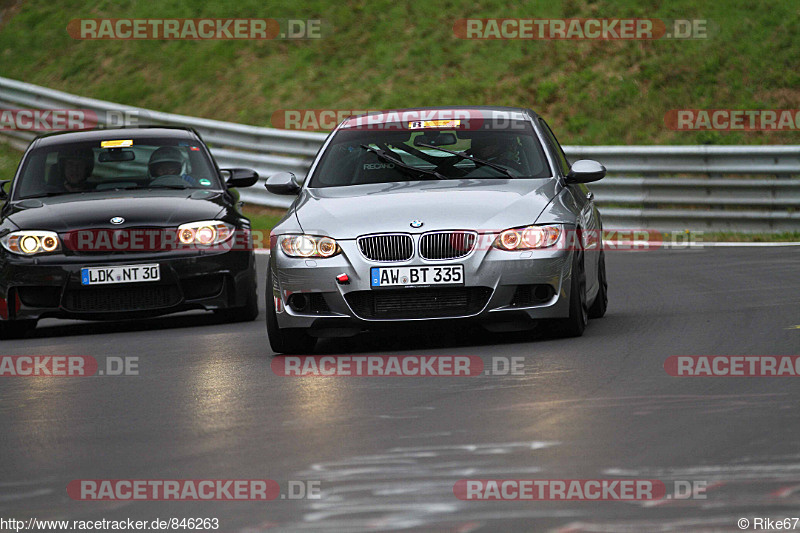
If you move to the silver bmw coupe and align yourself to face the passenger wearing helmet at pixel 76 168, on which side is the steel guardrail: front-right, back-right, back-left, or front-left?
front-right

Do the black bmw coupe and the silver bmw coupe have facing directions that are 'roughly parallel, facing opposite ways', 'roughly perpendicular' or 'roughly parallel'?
roughly parallel

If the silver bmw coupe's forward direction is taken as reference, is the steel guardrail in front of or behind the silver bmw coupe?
behind

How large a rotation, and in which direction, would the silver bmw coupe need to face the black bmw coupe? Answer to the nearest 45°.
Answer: approximately 135° to its right

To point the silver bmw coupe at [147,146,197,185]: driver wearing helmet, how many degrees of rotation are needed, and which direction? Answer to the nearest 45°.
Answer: approximately 135° to its right

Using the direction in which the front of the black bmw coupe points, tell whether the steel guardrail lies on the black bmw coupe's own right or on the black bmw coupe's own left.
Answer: on the black bmw coupe's own left

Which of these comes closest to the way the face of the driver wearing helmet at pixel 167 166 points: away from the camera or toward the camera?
toward the camera

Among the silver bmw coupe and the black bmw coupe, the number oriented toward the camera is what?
2

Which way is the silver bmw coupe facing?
toward the camera

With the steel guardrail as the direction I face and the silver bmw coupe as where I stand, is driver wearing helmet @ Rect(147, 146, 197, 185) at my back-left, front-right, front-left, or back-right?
front-left

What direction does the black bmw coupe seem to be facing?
toward the camera
